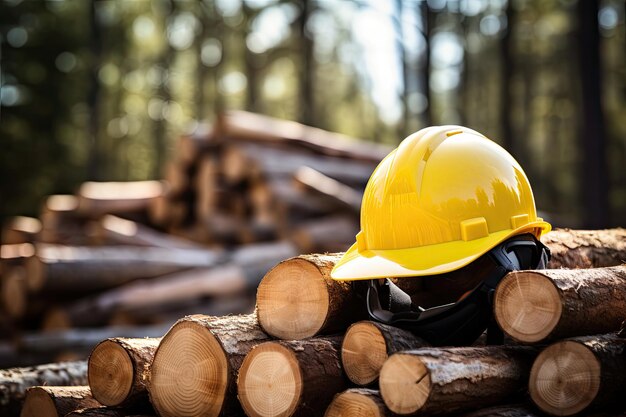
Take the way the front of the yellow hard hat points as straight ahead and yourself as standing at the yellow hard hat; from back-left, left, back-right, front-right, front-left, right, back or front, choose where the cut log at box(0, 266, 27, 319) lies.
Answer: right

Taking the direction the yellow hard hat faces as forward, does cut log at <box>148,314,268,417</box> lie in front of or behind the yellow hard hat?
in front

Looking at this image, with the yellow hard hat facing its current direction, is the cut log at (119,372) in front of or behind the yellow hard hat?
in front

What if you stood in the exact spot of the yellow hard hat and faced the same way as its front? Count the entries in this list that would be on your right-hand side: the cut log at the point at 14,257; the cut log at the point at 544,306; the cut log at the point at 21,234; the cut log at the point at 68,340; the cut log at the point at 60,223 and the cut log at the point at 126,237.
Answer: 5

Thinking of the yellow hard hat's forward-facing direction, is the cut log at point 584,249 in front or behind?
behind

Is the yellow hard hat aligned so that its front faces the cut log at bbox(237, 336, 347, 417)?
yes

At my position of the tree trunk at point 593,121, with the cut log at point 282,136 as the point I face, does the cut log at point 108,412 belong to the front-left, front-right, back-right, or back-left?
front-left

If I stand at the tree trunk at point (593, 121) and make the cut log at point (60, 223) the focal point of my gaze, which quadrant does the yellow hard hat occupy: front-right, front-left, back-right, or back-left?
front-left

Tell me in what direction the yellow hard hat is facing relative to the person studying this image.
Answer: facing the viewer and to the left of the viewer

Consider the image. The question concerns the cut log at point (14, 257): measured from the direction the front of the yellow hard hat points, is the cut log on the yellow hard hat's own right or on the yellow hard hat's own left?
on the yellow hard hat's own right

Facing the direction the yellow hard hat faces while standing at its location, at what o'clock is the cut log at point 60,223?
The cut log is roughly at 3 o'clock from the yellow hard hat.

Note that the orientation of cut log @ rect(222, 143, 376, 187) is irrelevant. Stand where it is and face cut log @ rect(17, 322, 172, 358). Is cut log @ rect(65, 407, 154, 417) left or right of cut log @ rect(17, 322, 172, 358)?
left

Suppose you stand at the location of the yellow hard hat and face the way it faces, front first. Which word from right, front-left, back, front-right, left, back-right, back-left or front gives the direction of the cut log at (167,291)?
right

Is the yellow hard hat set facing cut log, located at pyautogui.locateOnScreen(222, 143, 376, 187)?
no

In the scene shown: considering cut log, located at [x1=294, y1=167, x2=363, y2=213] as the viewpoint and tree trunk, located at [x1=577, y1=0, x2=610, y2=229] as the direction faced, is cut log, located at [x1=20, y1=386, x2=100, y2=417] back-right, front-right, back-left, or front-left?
back-right
